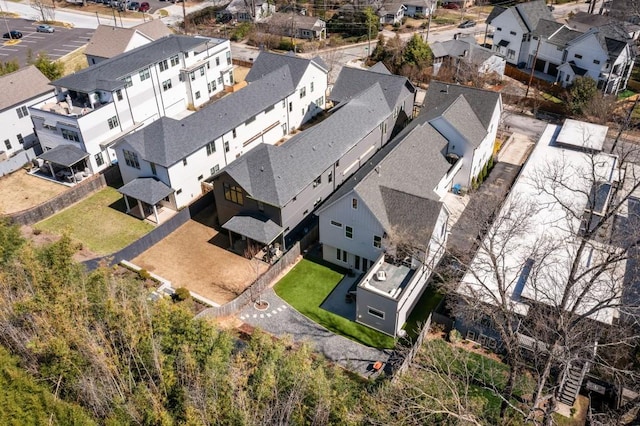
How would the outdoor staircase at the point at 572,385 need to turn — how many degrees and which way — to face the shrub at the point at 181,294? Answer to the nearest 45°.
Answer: approximately 45° to its right

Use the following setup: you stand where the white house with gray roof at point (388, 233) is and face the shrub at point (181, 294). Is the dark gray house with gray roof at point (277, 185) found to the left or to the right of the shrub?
right

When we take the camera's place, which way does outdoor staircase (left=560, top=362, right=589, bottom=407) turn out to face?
facing the viewer and to the left of the viewer

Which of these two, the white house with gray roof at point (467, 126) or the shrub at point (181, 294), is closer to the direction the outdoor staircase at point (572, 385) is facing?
the shrub

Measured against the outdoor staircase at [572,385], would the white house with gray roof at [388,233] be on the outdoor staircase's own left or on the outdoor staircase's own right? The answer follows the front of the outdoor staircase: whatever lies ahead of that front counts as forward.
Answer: on the outdoor staircase's own right

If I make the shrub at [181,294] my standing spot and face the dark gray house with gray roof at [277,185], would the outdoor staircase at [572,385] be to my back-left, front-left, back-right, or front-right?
front-right

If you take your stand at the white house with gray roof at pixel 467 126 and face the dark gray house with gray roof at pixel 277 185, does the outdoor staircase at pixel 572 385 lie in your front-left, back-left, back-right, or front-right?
front-left

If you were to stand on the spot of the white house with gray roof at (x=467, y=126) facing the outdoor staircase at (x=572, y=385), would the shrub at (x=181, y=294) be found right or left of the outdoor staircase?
right
